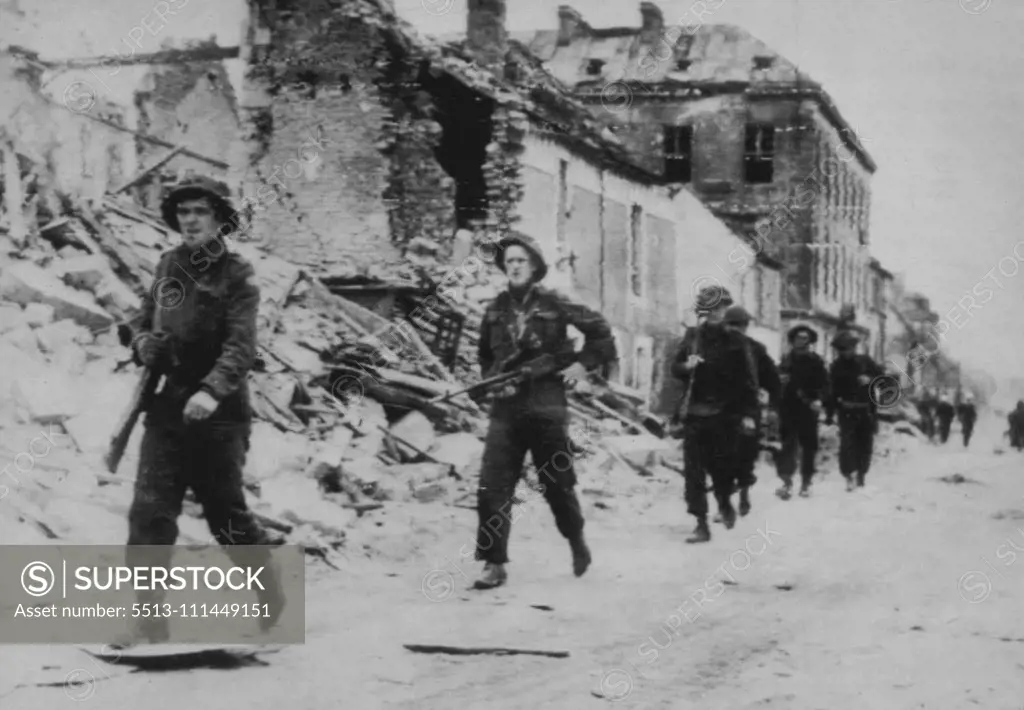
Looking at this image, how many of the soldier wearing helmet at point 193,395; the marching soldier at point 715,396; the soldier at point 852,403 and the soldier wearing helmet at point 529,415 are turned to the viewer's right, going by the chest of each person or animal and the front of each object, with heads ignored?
0

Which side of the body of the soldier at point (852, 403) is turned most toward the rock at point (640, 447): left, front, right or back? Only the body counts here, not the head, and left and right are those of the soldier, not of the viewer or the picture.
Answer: right

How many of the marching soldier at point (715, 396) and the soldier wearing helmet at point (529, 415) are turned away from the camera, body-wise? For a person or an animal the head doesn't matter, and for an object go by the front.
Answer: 0

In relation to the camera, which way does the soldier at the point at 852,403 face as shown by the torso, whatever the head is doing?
toward the camera

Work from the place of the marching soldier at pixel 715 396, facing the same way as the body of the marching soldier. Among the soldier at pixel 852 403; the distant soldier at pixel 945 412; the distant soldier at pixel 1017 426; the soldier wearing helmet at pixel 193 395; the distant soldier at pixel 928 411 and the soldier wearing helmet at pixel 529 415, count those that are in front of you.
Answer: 2

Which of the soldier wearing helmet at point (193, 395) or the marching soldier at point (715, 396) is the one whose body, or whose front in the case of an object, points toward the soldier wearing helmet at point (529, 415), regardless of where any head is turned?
the marching soldier

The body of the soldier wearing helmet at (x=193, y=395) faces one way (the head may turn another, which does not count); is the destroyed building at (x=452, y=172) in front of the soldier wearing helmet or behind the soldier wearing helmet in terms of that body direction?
behind

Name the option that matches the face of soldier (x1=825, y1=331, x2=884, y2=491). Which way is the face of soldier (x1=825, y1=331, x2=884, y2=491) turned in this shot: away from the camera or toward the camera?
toward the camera

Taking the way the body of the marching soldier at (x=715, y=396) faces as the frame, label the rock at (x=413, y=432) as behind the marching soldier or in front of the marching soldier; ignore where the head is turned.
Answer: in front

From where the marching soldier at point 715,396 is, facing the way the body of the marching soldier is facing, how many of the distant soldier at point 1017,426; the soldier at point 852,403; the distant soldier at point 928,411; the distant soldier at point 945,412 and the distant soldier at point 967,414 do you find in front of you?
0

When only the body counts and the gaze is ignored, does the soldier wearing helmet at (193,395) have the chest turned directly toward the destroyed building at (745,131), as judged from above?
no

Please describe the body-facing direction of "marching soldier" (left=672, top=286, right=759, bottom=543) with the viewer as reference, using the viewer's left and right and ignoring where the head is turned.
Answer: facing the viewer and to the left of the viewer

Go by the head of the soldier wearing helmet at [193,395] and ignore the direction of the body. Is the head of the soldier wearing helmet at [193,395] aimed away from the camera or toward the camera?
toward the camera

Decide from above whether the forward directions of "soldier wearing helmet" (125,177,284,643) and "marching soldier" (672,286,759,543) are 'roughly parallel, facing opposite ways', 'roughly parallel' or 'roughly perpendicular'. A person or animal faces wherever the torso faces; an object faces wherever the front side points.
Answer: roughly parallel

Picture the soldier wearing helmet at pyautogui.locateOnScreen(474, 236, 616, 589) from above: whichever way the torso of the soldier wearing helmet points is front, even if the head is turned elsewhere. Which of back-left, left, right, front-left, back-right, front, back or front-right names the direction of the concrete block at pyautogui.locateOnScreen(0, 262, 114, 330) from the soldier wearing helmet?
front-right

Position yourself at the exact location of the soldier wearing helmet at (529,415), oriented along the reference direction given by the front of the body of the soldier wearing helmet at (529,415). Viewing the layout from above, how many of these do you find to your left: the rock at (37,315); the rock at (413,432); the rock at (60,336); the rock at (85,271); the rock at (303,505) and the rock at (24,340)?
0

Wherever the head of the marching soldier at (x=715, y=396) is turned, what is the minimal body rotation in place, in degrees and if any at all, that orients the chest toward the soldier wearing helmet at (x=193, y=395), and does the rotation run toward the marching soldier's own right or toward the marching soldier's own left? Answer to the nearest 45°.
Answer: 0° — they already face them
